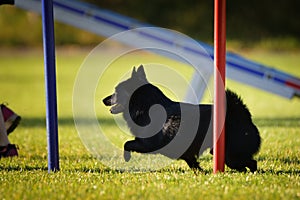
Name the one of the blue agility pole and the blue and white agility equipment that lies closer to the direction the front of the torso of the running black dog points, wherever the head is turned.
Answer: the blue agility pole

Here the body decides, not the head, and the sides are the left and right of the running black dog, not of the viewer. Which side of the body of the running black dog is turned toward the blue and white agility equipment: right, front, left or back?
right

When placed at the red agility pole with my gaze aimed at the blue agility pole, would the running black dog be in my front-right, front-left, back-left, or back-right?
front-right

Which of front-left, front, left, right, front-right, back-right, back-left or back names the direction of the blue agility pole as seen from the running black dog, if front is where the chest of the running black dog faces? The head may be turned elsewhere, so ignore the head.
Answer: front

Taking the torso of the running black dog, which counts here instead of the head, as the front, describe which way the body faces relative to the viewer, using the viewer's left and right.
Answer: facing to the left of the viewer
